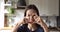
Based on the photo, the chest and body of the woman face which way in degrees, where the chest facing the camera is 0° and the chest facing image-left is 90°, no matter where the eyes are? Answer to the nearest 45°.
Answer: approximately 0°
